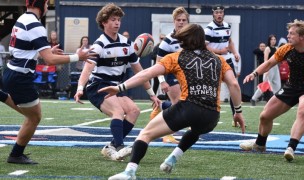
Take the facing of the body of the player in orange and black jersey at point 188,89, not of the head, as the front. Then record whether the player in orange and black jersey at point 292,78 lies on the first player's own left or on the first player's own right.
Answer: on the first player's own right

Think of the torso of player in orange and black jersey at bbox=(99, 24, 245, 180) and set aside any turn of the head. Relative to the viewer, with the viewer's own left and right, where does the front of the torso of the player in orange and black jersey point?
facing away from the viewer and to the left of the viewer

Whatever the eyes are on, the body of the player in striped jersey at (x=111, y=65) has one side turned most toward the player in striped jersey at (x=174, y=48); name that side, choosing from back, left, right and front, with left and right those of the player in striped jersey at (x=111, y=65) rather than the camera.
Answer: left

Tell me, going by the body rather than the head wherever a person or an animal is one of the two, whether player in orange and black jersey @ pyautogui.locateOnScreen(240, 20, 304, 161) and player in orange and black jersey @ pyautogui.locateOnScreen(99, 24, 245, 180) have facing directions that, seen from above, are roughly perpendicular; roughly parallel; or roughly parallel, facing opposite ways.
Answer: roughly perpendicular

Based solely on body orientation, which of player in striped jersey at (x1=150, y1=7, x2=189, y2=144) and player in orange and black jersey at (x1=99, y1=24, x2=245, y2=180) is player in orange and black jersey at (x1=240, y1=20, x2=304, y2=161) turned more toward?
the player in orange and black jersey

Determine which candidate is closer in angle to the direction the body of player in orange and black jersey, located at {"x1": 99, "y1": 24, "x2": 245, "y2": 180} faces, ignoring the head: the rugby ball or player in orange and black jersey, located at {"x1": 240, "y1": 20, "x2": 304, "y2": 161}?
the rugby ball

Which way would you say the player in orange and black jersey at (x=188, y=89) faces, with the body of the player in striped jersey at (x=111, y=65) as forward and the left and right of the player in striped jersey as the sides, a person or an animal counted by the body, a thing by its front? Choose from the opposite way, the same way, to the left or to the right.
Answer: the opposite way

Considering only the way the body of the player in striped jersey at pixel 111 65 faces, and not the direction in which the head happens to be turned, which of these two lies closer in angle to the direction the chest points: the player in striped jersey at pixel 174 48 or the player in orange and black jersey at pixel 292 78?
the player in orange and black jersey

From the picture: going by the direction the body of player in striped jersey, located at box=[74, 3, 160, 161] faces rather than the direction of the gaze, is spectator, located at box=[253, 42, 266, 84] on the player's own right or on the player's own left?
on the player's own left
